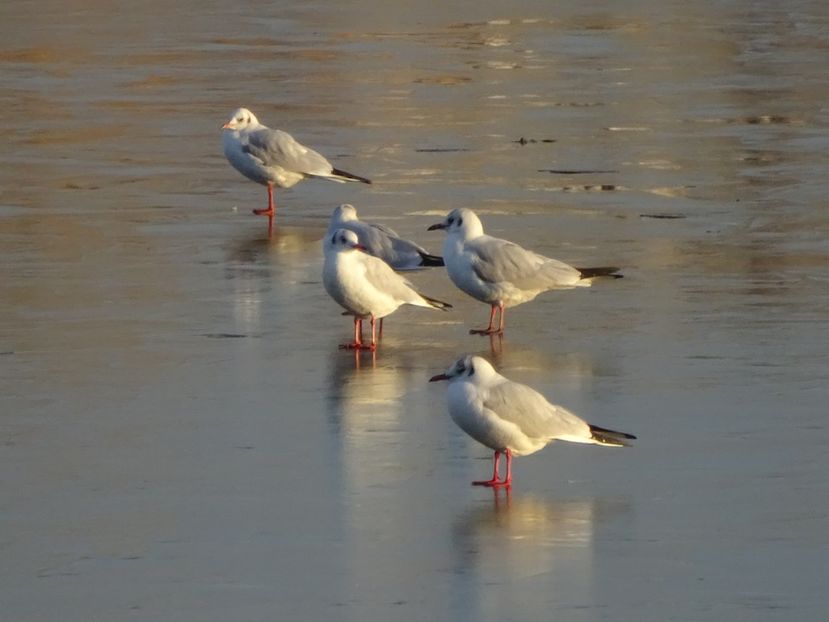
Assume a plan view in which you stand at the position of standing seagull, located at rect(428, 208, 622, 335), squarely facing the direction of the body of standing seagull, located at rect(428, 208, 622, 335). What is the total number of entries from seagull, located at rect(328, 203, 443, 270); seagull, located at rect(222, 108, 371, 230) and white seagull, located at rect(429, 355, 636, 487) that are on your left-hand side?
1

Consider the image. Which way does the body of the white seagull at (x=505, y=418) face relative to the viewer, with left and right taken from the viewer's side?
facing to the left of the viewer

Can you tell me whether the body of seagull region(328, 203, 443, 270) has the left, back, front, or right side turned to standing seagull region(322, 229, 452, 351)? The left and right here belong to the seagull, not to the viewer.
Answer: left

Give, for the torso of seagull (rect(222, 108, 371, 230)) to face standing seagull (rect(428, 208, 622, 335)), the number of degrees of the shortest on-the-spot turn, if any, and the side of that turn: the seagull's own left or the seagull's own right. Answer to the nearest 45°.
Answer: approximately 90° to the seagull's own left

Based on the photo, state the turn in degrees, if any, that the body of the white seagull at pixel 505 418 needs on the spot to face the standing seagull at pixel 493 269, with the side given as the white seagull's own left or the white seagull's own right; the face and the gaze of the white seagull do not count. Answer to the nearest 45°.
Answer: approximately 90° to the white seagull's own right

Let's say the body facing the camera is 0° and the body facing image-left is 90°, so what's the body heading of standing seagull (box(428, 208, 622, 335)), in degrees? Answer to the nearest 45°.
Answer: approximately 90°

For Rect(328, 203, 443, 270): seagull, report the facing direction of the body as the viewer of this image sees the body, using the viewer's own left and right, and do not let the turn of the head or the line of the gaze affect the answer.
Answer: facing to the left of the viewer

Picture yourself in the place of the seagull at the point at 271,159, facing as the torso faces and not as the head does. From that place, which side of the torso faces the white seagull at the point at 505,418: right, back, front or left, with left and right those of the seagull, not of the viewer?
left

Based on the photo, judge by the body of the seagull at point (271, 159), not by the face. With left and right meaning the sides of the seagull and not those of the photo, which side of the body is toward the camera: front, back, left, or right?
left

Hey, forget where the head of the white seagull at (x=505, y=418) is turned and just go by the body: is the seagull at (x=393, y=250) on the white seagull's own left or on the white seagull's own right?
on the white seagull's own right
